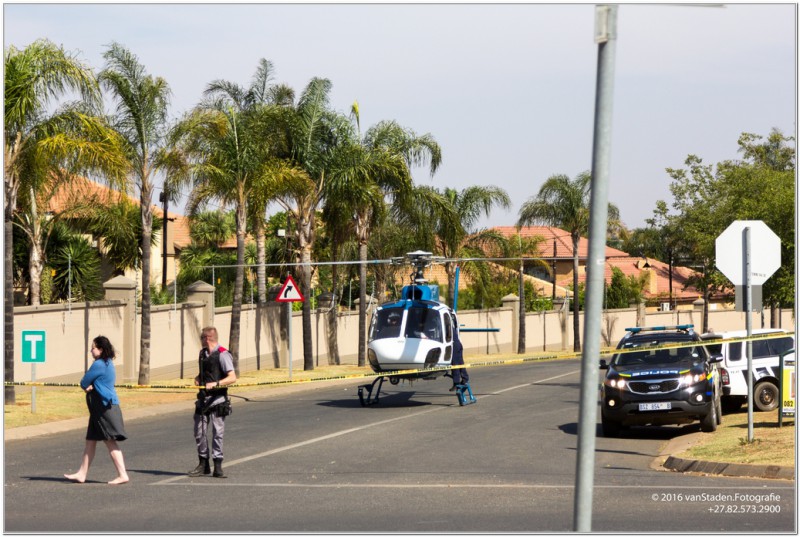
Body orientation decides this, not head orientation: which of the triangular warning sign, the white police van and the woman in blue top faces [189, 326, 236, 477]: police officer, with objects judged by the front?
the triangular warning sign

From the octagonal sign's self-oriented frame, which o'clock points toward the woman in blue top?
The woman in blue top is roughly at 8 o'clock from the octagonal sign.

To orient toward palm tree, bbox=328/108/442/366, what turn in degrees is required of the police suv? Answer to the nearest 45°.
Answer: approximately 135° to its right

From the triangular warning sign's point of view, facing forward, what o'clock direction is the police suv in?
The police suv is roughly at 11 o'clock from the triangular warning sign.

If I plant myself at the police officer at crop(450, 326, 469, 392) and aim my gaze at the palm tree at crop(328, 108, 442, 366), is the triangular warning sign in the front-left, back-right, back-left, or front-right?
front-left

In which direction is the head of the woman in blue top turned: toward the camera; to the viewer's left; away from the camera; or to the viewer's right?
to the viewer's left

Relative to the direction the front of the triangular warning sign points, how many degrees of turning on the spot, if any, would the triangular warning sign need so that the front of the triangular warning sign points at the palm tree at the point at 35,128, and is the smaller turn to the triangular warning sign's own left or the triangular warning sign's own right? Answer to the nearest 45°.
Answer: approximately 45° to the triangular warning sign's own right

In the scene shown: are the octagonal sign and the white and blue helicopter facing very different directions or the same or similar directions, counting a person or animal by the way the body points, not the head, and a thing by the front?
very different directions

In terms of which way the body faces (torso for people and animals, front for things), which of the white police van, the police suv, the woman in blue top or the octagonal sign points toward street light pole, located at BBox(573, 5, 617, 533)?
the police suv

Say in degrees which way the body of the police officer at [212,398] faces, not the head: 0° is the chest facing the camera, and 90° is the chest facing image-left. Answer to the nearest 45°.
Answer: approximately 45°

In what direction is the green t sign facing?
toward the camera

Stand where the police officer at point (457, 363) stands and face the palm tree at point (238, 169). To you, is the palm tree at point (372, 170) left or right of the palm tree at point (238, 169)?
right

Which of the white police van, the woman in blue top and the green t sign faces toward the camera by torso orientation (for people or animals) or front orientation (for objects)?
the green t sign

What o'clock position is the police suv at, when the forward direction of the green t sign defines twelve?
The police suv is roughly at 10 o'clock from the green t sign.

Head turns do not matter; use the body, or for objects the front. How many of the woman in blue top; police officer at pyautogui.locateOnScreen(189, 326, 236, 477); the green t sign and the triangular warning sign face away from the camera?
0

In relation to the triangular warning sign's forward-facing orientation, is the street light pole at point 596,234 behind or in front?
in front

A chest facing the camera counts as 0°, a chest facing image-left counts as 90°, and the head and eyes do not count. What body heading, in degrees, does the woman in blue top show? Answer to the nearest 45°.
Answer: approximately 90°

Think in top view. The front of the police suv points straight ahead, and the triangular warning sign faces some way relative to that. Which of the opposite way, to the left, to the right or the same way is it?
the same way

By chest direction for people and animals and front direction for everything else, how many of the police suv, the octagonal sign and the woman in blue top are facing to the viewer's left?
1

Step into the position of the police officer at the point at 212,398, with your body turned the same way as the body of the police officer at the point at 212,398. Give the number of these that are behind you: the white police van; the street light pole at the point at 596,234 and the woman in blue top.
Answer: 1
